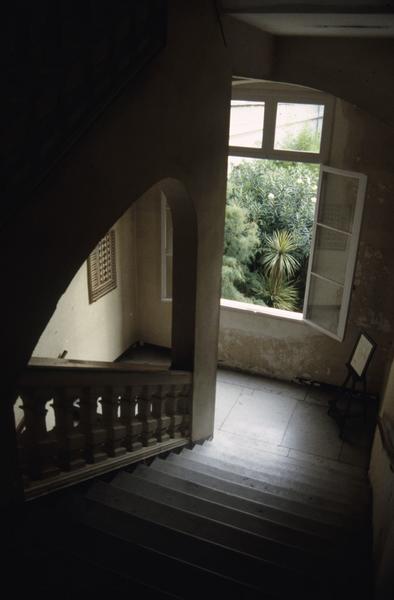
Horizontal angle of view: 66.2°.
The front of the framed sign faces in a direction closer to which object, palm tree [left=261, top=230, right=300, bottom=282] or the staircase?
the staircase

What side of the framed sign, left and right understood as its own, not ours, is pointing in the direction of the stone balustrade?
front

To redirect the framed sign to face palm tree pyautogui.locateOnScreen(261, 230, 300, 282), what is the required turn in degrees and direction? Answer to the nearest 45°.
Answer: approximately 90° to its right

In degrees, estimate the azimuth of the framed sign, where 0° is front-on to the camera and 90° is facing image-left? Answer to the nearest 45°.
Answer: approximately 45°

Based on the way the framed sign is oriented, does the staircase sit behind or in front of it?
in front
